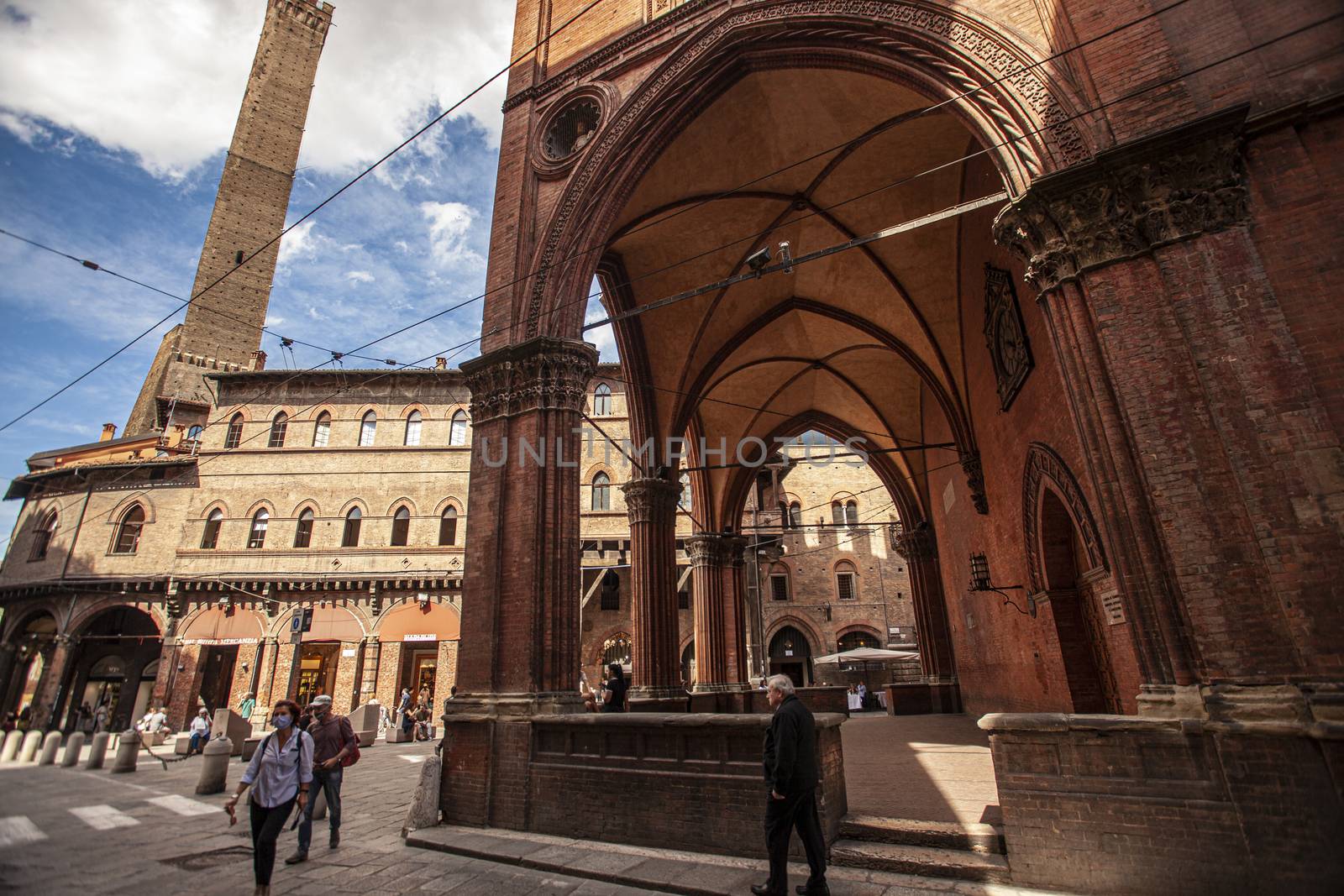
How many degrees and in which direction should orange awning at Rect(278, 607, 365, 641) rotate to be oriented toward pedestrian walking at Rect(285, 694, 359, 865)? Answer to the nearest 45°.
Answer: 0° — it already faces them

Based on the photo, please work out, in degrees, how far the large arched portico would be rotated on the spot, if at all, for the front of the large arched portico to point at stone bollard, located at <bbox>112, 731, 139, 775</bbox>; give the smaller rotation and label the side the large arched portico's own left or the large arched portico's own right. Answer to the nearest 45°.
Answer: approximately 45° to the large arched portico's own right

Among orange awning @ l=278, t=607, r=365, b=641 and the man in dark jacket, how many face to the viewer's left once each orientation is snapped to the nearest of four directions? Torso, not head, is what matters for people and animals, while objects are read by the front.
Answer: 1

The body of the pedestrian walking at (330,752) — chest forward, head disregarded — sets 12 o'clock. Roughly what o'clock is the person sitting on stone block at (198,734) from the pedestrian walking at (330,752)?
the person sitting on stone block at (198,734) is roughly at 4 o'clock from the pedestrian walking at (330,752).

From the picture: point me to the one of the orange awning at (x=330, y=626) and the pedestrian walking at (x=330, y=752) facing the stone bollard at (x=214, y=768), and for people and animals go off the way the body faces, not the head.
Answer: the orange awning

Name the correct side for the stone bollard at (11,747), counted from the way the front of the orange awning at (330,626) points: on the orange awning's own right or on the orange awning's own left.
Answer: on the orange awning's own right

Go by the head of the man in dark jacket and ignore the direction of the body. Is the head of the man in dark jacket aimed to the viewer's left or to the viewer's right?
to the viewer's left

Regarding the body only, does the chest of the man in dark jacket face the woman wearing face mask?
yes

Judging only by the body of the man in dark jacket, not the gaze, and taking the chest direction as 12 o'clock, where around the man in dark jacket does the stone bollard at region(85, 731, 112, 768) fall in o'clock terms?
The stone bollard is roughly at 1 o'clock from the man in dark jacket.

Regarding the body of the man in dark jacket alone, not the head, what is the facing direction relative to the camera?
to the viewer's left
